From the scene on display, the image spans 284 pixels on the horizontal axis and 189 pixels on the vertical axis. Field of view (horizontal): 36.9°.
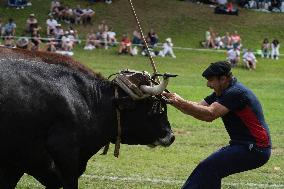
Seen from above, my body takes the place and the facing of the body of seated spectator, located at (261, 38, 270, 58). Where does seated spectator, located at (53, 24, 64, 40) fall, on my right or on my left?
on my right

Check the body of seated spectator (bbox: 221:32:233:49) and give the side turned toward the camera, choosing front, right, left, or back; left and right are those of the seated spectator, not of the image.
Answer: front

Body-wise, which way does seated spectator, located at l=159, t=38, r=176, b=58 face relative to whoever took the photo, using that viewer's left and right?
facing the viewer

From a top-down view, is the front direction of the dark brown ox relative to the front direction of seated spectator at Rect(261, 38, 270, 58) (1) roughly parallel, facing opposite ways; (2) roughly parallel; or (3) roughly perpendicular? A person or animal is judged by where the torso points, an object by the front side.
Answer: roughly perpendicular

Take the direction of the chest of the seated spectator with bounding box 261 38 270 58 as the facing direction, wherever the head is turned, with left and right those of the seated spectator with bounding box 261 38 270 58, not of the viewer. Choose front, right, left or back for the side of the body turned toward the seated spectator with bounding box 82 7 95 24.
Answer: right

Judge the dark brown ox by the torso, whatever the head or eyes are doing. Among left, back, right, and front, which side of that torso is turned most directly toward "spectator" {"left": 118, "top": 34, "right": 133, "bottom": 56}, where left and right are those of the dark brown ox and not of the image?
left

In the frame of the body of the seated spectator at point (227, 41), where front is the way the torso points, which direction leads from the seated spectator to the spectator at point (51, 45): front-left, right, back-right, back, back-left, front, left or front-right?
front-right

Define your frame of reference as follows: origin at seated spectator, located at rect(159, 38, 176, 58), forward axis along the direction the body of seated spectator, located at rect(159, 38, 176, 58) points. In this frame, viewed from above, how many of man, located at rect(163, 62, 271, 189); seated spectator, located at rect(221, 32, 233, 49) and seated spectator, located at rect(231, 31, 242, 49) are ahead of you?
1

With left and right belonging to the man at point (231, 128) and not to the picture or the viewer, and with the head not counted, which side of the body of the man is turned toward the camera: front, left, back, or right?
left

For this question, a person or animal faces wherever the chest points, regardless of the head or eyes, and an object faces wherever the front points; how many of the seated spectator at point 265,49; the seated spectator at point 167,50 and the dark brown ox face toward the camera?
2

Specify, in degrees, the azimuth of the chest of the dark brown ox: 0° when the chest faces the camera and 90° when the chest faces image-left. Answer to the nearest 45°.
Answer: approximately 270°

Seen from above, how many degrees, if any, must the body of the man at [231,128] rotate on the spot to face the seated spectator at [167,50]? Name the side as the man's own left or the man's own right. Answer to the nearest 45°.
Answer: approximately 90° to the man's own right

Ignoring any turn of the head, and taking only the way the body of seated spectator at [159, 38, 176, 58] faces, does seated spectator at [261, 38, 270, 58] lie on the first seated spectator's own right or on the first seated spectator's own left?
on the first seated spectator's own left

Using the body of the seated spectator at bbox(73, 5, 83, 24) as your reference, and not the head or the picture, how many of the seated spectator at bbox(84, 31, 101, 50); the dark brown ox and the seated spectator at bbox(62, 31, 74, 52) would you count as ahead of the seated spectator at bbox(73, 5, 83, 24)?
3

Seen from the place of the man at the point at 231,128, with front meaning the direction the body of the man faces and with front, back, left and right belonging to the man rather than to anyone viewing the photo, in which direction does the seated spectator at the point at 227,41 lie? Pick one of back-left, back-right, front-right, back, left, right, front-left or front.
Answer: right

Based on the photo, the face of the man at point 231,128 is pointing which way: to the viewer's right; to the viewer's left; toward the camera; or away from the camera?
to the viewer's left
